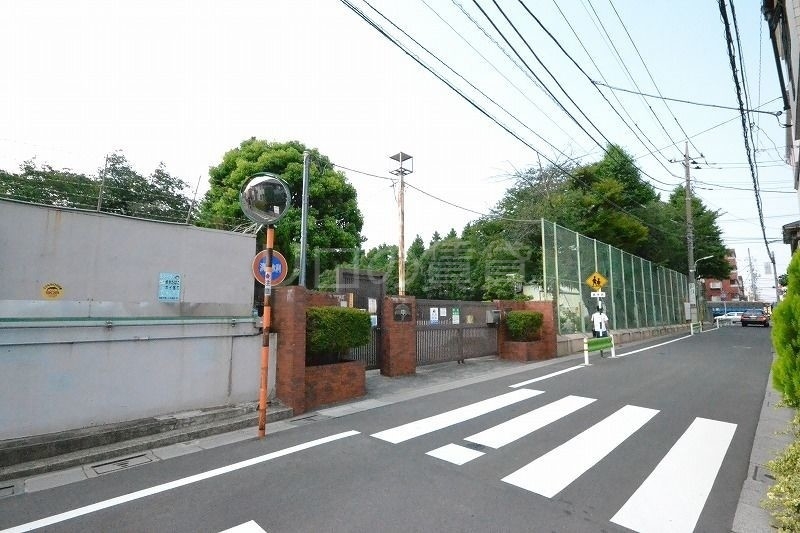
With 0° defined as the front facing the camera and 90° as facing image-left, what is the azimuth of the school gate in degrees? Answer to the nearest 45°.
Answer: approximately 315°

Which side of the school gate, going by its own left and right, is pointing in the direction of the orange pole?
right

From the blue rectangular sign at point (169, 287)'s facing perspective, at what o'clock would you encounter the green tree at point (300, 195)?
The green tree is roughly at 7 o'clock from the blue rectangular sign.

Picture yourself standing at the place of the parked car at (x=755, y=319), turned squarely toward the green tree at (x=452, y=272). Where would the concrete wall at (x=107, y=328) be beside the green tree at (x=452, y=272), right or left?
left

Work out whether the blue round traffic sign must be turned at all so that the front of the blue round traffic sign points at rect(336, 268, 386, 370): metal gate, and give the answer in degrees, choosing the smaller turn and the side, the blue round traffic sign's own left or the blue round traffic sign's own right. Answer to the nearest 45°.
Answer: approximately 135° to the blue round traffic sign's own left

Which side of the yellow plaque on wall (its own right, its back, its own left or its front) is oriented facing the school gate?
left

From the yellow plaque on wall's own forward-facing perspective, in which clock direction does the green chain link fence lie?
The green chain link fence is roughly at 9 o'clock from the yellow plaque on wall.

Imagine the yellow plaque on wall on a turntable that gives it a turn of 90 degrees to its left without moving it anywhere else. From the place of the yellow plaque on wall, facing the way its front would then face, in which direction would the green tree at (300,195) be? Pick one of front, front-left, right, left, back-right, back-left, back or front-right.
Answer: front-left

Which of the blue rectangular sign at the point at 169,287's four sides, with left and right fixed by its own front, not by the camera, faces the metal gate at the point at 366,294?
left

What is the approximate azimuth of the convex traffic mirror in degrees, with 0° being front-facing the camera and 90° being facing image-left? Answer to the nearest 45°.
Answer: approximately 0°

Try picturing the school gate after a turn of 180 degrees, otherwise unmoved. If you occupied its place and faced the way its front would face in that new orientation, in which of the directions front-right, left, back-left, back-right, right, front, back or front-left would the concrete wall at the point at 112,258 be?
left
